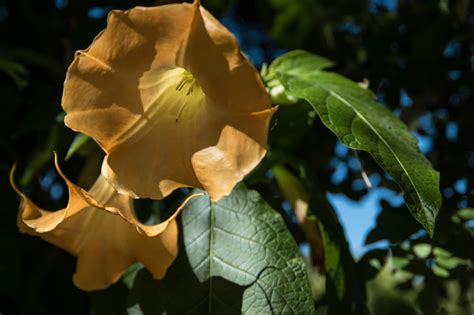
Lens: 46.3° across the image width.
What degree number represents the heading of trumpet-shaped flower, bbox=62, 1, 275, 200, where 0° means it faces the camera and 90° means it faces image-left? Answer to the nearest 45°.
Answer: approximately 0°

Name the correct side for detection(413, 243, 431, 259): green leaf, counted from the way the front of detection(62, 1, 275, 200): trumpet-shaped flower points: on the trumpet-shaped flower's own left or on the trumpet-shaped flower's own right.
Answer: on the trumpet-shaped flower's own left

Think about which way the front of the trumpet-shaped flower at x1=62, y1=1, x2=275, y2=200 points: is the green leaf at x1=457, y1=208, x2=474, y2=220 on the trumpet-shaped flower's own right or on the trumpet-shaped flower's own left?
on the trumpet-shaped flower's own left
